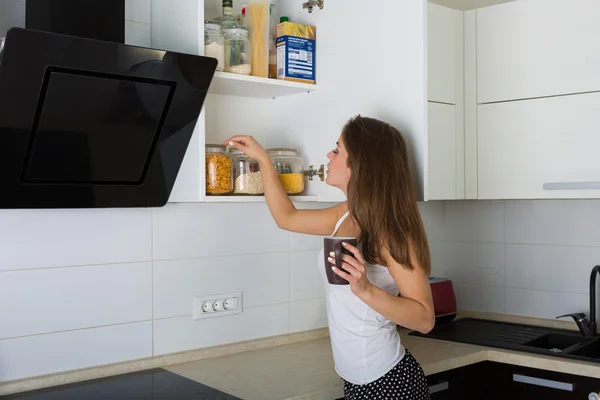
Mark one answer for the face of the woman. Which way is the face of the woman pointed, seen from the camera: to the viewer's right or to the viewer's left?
to the viewer's left

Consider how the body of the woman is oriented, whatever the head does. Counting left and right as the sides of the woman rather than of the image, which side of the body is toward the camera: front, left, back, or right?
left

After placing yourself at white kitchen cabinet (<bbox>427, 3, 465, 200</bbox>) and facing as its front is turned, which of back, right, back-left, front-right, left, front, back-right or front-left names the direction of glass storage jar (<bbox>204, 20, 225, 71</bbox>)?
right

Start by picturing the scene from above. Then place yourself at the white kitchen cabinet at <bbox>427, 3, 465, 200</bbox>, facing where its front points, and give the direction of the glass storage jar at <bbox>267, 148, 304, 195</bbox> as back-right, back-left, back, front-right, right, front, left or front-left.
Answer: right

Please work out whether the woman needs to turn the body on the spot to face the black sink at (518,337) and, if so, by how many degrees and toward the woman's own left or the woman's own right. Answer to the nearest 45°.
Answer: approximately 135° to the woman's own right

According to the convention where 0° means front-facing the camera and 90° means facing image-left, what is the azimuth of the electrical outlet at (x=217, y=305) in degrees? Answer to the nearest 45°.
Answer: approximately 315°

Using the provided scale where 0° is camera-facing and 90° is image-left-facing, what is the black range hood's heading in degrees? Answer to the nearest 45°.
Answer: approximately 315°

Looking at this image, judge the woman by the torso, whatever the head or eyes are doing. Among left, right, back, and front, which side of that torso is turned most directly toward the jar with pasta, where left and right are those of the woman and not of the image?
front

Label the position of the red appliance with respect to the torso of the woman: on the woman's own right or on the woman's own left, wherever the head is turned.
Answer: on the woman's own right

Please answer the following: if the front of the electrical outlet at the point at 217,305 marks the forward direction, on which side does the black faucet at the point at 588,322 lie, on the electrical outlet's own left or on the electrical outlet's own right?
on the electrical outlet's own left
